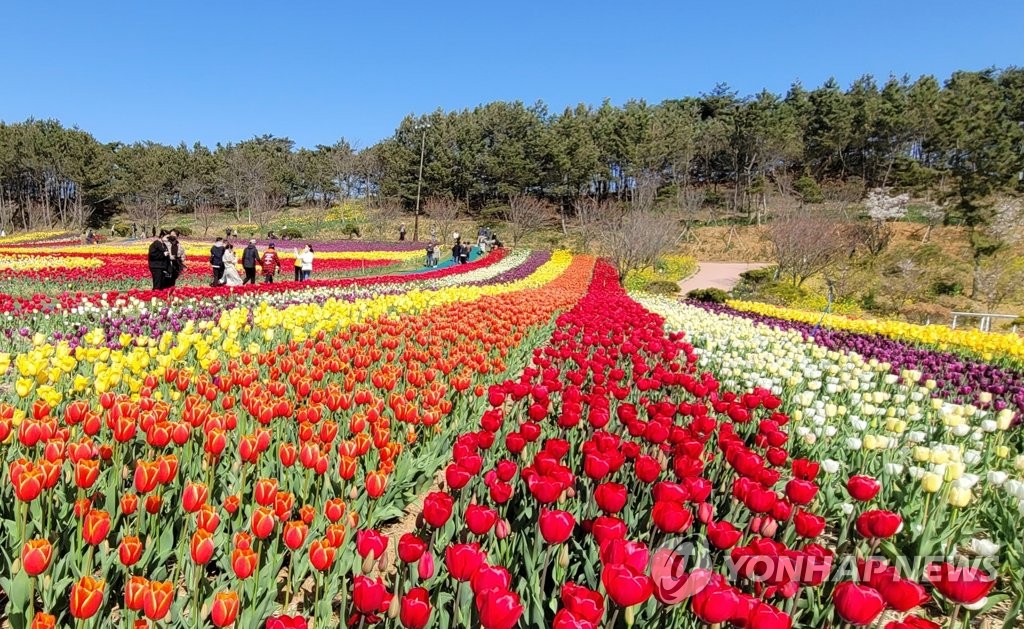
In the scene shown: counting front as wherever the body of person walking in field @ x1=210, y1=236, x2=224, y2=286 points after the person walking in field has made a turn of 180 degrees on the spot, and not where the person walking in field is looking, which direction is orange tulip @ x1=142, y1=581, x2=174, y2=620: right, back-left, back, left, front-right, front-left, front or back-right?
front

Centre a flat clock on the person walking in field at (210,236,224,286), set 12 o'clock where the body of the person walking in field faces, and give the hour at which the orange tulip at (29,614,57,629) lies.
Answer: The orange tulip is roughly at 6 o'clock from the person walking in field.

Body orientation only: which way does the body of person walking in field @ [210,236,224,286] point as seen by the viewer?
away from the camera

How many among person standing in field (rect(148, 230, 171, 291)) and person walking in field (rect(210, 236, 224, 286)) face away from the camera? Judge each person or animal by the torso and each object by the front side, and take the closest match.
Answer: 1

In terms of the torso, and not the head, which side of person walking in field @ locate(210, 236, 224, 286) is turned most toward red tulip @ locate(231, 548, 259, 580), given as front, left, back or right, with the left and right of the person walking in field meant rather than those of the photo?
back
